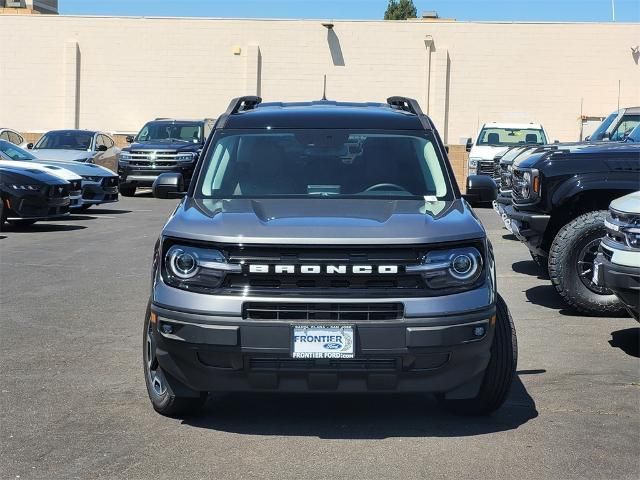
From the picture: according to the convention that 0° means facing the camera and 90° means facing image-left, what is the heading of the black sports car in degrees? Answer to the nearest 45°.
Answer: approximately 315°

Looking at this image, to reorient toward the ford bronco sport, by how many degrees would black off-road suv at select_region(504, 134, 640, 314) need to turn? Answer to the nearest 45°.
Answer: approximately 45° to its left

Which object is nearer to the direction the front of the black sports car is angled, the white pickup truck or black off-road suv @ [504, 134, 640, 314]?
the black off-road suv

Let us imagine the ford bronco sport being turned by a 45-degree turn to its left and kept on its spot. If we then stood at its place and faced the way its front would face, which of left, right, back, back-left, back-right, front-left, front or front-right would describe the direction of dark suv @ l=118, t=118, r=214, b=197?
back-left

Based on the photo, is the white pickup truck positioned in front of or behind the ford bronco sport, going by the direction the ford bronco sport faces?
behind

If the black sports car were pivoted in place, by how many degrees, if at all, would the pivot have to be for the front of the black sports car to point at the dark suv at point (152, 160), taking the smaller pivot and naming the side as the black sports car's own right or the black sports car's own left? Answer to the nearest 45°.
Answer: approximately 135° to the black sports car's own left

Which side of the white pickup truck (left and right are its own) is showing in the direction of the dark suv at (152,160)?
right

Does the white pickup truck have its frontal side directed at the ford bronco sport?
yes

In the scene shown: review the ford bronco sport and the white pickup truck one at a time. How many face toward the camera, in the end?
2
